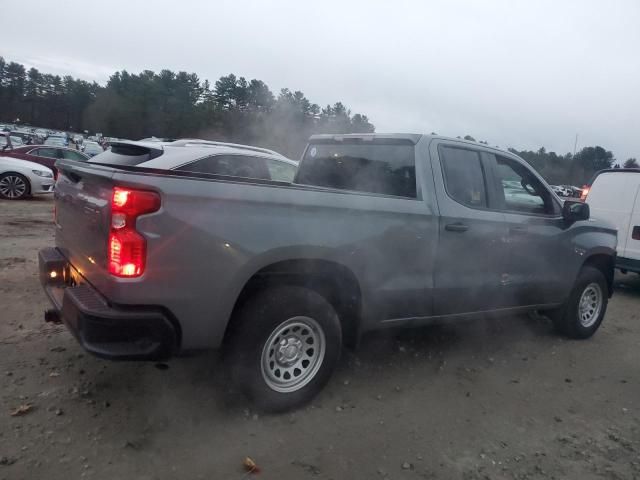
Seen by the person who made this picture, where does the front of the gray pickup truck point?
facing away from the viewer and to the right of the viewer

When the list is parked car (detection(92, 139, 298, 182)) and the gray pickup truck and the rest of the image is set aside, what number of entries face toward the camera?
0

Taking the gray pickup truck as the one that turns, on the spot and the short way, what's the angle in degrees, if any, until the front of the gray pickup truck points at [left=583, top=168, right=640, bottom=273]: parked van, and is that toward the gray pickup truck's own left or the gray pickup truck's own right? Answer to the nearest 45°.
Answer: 0° — it already faces it

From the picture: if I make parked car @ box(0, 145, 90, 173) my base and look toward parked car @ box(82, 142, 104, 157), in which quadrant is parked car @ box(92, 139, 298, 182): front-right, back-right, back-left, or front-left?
back-right

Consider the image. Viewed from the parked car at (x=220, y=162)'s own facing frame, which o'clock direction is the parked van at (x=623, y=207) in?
the parked van at (x=623, y=207) is roughly at 2 o'clock from the parked car at (x=220, y=162).

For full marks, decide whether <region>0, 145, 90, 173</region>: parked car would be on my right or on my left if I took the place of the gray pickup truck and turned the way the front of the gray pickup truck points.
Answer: on my left

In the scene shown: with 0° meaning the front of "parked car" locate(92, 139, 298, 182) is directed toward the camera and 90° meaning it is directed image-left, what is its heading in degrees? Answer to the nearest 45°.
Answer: approximately 225°

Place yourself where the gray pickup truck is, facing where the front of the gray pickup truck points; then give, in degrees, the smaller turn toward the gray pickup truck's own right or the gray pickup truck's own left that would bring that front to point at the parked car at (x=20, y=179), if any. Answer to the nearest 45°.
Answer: approximately 90° to the gray pickup truck's own left

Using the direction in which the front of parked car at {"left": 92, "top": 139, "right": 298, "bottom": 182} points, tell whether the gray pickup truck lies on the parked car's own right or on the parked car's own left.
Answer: on the parked car's own right
